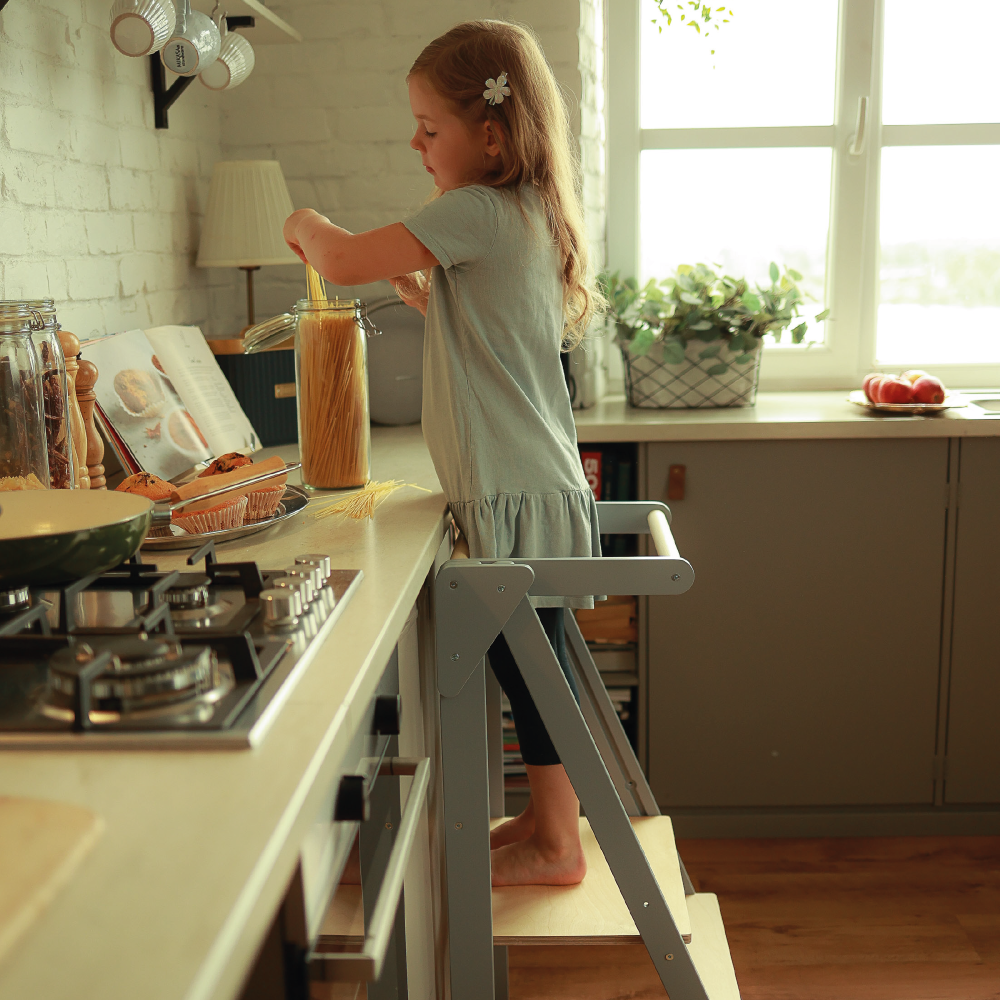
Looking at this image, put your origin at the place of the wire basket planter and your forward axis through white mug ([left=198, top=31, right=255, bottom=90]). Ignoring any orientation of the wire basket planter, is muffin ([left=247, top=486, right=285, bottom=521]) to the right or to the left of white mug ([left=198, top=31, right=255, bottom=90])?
left

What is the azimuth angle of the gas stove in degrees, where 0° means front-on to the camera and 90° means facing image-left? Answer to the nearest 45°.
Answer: approximately 270°

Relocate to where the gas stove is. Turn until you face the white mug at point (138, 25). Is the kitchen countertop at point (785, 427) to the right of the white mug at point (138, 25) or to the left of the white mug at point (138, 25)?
right

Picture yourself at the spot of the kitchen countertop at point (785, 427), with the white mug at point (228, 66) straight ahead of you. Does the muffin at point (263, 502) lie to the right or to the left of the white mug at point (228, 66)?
left

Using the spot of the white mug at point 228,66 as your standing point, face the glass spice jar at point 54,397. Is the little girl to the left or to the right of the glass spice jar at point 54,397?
left

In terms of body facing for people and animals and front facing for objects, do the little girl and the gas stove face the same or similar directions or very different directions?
very different directions

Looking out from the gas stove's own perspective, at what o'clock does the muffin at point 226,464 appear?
The muffin is roughly at 9 o'clock from the gas stove.

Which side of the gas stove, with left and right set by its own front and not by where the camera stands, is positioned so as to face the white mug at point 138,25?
left

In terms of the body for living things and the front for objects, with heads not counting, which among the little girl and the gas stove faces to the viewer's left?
the little girl

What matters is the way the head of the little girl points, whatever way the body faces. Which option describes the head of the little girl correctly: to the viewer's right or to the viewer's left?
to the viewer's left

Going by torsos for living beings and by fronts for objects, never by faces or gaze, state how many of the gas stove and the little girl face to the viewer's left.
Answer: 1

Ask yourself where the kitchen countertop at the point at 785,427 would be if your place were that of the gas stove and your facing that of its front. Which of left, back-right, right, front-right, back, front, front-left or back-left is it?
front-left

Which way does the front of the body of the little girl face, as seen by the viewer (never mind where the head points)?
to the viewer's left
